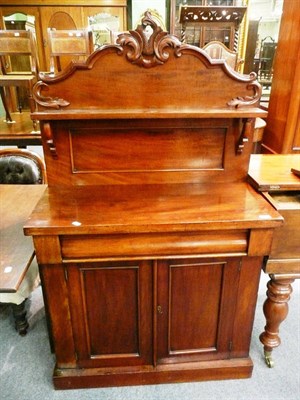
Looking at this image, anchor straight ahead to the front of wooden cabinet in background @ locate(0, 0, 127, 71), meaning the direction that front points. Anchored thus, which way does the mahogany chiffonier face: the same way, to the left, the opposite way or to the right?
the same way

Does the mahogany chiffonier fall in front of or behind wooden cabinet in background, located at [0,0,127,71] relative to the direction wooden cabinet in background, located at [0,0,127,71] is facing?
in front

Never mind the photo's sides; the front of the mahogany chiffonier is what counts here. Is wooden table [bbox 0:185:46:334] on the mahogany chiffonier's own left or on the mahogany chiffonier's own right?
on the mahogany chiffonier's own right

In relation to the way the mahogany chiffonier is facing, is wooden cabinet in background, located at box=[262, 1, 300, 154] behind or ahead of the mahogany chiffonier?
behind

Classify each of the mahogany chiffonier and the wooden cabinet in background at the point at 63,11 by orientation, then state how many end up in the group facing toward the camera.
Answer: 2

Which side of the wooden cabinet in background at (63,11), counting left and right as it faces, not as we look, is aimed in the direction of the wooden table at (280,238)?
front

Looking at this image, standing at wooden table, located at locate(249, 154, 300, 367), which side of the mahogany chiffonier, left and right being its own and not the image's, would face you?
left

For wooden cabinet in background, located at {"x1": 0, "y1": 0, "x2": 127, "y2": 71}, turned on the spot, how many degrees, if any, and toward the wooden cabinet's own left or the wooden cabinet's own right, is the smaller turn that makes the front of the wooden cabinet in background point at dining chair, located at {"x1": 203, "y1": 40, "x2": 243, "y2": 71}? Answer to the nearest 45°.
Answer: approximately 45° to the wooden cabinet's own left

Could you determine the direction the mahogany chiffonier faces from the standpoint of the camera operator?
facing the viewer

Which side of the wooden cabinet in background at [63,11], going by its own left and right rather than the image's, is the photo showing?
front

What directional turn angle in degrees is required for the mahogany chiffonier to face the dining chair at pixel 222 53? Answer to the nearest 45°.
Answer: approximately 180°
